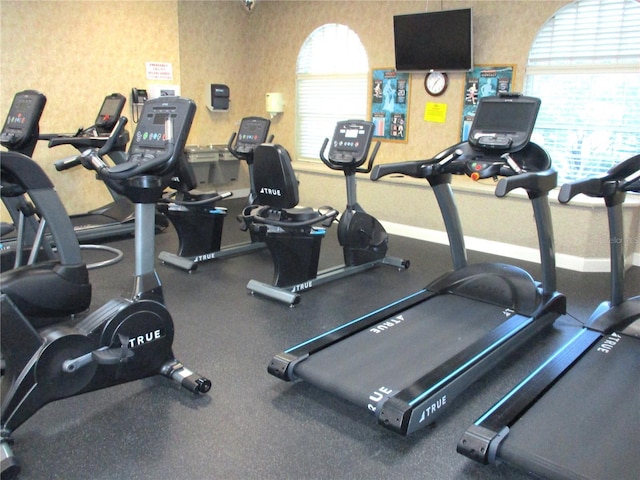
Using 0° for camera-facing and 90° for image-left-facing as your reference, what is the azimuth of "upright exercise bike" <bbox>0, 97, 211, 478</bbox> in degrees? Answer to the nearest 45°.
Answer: approximately 225°

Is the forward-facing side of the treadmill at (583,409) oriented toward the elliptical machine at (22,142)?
no

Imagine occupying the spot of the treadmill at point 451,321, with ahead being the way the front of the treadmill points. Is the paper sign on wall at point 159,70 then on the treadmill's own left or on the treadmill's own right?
on the treadmill's own left

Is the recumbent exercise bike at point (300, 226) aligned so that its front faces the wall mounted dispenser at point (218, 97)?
no

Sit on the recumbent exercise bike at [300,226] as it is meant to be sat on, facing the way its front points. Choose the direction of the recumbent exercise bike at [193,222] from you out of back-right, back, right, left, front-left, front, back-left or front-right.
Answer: left

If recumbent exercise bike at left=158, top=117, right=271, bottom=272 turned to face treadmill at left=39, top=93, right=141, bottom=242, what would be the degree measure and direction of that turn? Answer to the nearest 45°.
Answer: approximately 90° to its left

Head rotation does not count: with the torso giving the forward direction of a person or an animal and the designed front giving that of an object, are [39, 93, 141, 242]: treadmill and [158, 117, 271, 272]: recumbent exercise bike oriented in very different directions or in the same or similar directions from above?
same or similar directions

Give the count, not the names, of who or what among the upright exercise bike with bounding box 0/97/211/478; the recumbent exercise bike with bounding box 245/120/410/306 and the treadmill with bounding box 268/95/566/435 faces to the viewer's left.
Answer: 0

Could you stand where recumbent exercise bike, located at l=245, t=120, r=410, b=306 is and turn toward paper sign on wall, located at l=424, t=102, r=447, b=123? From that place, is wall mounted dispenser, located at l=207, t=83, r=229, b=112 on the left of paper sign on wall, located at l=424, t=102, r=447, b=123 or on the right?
left

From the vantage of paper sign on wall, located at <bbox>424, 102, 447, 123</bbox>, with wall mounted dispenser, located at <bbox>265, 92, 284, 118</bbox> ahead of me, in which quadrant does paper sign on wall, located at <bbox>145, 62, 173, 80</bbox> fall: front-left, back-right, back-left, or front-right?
front-left

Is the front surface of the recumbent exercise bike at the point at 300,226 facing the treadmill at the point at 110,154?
no

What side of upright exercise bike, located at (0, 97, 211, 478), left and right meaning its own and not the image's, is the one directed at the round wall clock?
front

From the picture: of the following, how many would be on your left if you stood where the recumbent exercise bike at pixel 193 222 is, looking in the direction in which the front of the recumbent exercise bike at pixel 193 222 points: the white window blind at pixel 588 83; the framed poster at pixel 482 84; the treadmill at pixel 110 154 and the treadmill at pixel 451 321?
1

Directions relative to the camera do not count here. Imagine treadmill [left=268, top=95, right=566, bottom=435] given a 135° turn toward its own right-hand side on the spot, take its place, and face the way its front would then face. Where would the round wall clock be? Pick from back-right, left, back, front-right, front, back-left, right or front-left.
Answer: back

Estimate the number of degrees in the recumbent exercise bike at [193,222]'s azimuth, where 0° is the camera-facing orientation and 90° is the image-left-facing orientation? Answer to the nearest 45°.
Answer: approximately 225°

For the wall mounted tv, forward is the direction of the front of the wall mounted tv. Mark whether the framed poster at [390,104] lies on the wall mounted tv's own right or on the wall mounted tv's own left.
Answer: on the wall mounted tv's own right

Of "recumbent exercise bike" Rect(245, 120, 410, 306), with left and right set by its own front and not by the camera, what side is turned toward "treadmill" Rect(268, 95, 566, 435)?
right

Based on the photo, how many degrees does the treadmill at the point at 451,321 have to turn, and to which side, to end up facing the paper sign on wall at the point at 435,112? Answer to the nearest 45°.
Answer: approximately 45° to its left

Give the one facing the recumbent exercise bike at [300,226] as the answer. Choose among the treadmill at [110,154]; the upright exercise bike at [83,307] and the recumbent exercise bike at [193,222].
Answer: the upright exercise bike
